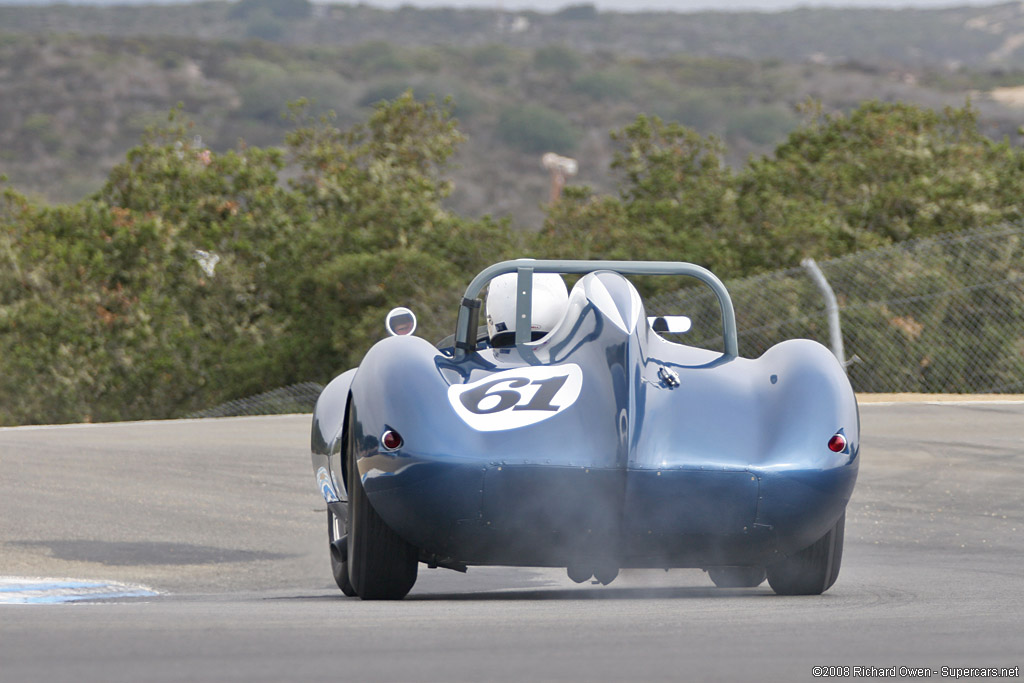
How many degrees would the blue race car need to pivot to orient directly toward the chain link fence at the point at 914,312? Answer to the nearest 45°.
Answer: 0° — it already faces it

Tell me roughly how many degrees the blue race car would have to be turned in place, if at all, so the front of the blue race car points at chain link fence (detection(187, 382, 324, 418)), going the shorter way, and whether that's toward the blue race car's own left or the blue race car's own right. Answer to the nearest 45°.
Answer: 0° — it already faces it

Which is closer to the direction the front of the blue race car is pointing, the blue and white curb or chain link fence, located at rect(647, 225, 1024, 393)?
the chain link fence

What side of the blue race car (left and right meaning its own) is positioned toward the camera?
back

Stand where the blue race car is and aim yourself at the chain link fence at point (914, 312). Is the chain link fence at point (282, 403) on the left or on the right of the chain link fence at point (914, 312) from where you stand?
left
